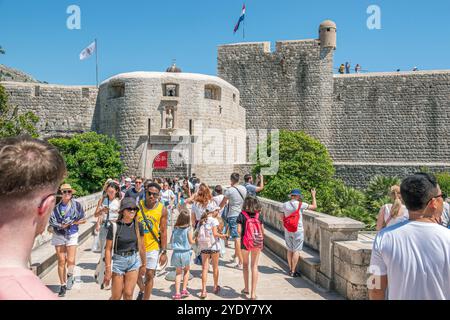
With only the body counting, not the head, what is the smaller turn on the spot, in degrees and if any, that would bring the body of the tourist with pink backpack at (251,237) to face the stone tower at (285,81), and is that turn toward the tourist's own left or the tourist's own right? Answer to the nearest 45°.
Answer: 0° — they already face it

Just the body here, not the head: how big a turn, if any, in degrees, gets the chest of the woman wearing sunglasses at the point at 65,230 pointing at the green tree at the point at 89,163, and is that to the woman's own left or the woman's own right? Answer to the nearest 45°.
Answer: approximately 180°

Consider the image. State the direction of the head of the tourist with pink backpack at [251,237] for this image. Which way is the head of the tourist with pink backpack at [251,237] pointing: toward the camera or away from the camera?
away from the camera

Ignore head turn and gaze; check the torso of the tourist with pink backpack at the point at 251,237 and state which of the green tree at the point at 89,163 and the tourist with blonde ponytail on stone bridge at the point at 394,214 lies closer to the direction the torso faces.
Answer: the green tree

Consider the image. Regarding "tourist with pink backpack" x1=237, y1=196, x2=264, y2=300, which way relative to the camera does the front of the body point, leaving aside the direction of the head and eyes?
away from the camera

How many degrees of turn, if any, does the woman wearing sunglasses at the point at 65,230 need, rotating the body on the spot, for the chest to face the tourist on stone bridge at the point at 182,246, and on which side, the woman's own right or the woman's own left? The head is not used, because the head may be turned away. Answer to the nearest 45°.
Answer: approximately 45° to the woman's own left
